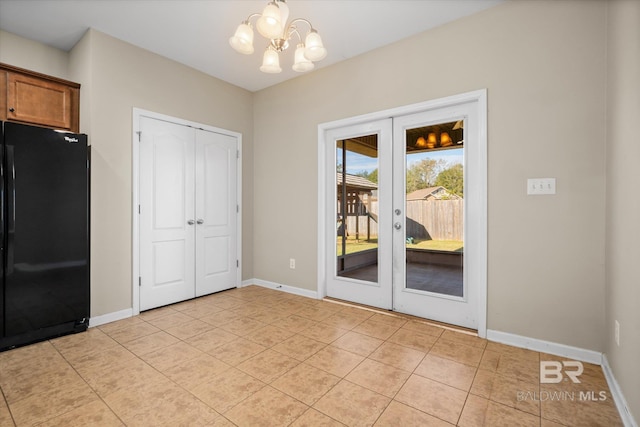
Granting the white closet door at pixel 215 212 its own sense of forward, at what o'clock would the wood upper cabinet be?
The wood upper cabinet is roughly at 4 o'clock from the white closet door.

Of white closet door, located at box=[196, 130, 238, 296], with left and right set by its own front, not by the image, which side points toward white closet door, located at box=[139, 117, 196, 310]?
right

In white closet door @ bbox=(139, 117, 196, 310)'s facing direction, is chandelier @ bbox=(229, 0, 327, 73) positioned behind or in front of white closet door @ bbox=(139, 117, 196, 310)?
in front

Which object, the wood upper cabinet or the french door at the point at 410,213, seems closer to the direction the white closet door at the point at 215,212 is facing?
the french door

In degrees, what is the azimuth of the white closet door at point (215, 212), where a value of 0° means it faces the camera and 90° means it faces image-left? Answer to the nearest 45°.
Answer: approximately 315°

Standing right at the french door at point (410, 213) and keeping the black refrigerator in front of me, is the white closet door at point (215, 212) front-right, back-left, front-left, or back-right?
front-right

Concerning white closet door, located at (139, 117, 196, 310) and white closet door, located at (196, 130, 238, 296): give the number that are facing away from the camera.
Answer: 0

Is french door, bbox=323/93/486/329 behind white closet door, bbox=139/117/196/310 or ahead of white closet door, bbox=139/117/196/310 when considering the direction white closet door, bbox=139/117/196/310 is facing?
ahead

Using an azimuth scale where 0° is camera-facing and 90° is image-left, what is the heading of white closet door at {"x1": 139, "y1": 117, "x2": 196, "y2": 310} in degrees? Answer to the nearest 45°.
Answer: approximately 315°
